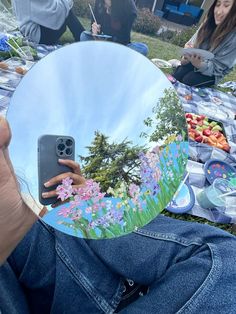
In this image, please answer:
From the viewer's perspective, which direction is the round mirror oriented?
toward the camera

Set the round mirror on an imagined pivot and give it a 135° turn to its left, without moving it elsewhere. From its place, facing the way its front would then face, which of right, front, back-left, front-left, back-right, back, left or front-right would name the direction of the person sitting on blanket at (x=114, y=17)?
front-left

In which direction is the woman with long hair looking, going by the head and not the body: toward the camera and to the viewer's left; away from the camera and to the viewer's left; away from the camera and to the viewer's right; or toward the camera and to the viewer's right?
toward the camera and to the viewer's left

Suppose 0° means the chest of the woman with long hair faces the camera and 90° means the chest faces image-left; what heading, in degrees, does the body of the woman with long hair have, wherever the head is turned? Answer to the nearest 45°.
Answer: approximately 45°

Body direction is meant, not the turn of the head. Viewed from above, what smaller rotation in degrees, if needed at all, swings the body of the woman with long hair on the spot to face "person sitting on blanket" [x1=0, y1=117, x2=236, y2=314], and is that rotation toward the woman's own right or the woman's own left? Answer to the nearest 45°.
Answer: approximately 45° to the woman's own left

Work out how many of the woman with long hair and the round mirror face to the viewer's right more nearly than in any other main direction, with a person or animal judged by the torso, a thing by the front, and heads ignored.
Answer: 0

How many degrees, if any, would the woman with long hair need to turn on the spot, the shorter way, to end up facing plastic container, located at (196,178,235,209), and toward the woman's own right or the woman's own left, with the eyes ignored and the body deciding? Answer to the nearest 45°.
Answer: approximately 45° to the woman's own left
